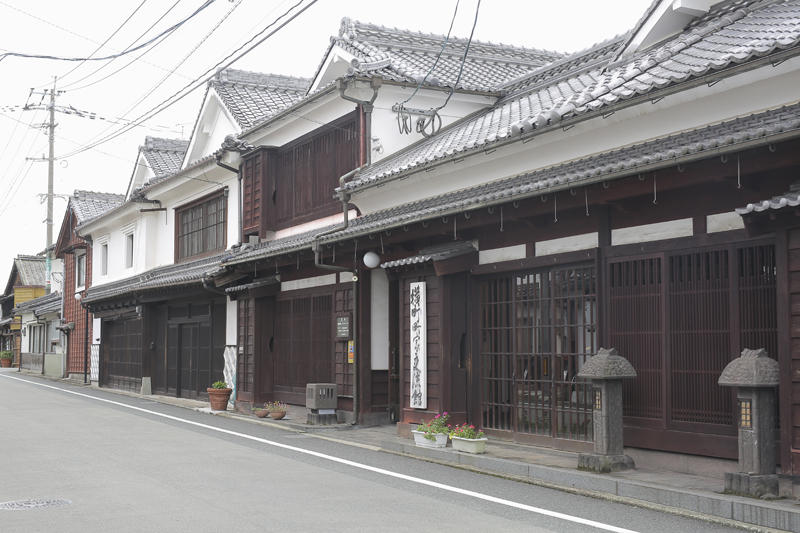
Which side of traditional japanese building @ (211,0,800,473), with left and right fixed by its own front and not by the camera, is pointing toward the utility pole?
right

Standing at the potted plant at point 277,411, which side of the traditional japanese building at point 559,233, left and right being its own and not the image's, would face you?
right

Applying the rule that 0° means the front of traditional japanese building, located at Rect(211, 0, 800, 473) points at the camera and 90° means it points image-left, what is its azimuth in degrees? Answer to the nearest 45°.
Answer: approximately 45°

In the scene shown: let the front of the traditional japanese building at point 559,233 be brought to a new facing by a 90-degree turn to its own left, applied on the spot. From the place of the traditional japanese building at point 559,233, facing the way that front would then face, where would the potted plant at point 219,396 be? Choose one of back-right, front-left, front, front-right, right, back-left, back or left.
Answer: back
